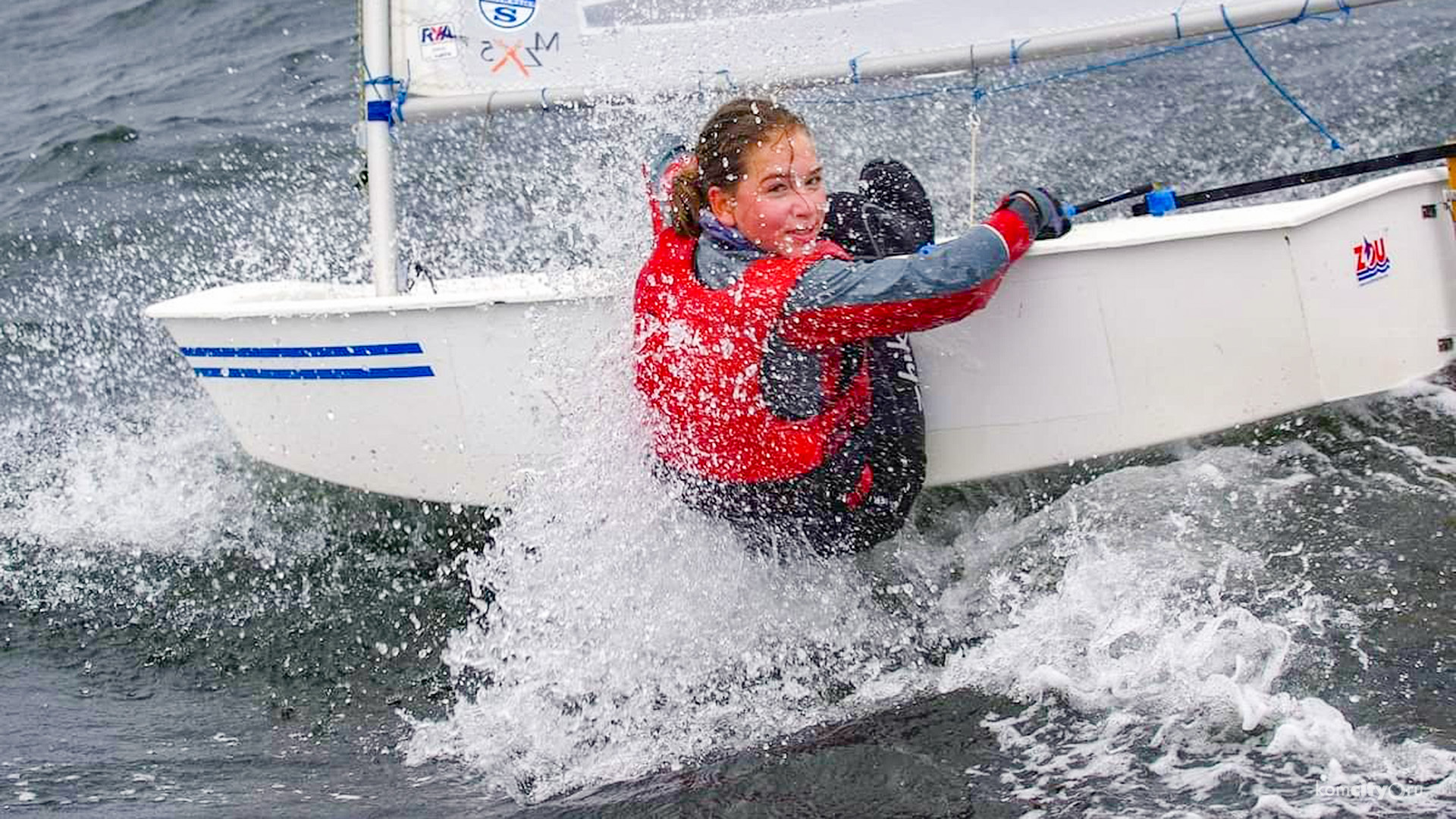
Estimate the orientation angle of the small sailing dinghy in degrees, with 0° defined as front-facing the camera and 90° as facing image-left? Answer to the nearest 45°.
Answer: approximately 90°
